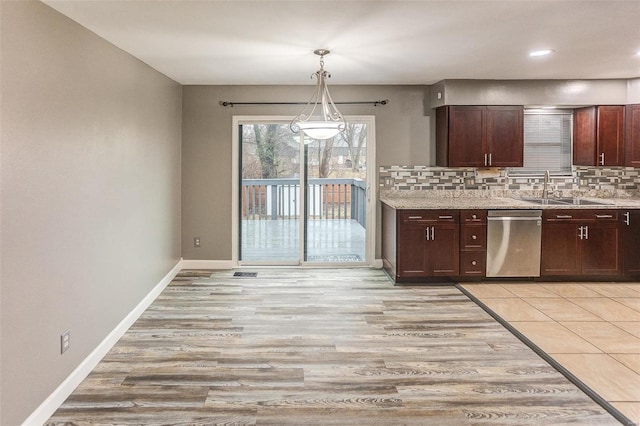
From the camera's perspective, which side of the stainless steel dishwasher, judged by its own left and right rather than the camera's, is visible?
front

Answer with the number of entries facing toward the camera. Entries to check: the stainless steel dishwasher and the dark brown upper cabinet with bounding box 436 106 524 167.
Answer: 2

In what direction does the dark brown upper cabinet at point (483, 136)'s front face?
toward the camera

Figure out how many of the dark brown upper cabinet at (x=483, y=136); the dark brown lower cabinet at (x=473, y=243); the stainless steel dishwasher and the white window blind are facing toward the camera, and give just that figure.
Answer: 4

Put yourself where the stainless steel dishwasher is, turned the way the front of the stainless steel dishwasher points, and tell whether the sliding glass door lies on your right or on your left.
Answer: on your right

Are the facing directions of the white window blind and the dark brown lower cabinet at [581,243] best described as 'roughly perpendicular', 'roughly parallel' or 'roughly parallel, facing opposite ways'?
roughly parallel

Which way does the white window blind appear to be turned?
toward the camera

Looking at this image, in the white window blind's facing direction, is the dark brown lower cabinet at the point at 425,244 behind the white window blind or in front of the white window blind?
in front

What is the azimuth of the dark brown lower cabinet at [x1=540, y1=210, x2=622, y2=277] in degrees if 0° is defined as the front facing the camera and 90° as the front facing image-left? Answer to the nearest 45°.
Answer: approximately 0°

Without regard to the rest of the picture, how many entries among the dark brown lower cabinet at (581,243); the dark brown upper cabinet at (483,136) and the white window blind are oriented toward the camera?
3

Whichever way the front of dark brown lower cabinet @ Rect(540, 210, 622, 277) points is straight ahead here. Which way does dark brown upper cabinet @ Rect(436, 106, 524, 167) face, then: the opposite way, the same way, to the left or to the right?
the same way

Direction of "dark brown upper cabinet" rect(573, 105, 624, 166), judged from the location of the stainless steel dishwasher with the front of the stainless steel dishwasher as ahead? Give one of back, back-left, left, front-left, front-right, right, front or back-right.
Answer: back-left
